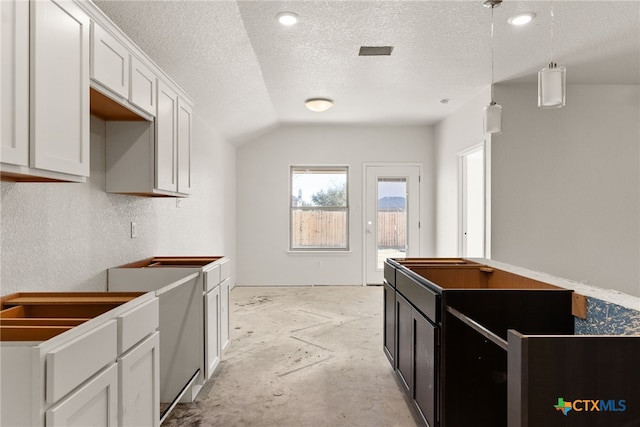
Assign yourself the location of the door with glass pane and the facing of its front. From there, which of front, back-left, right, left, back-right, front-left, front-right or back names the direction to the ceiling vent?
front

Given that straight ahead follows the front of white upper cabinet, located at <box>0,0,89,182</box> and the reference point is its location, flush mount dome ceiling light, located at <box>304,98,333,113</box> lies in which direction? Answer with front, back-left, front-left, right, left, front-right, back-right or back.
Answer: left

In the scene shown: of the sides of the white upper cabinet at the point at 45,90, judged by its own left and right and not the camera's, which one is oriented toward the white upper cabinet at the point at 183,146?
left

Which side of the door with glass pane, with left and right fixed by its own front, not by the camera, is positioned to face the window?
right

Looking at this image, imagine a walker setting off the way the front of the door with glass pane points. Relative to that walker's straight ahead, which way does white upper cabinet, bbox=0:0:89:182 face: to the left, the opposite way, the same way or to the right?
to the left

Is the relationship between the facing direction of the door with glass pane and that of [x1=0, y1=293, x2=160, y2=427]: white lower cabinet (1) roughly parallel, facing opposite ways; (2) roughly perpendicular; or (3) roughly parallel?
roughly perpendicular

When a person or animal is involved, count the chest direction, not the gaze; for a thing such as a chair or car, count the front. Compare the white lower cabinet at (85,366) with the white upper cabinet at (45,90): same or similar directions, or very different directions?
same or similar directions

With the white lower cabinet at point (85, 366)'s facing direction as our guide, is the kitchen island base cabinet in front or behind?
in front

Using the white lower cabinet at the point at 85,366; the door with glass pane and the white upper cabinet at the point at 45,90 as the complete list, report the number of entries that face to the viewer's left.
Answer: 0

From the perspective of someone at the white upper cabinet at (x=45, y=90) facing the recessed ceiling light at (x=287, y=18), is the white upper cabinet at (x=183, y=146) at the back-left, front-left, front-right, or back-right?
front-left

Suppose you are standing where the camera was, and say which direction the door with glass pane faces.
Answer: facing the viewer

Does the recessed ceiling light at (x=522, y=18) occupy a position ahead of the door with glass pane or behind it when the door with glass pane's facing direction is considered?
ahead

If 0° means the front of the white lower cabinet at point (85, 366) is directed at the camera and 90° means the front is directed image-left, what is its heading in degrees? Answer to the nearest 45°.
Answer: approximately 315°
